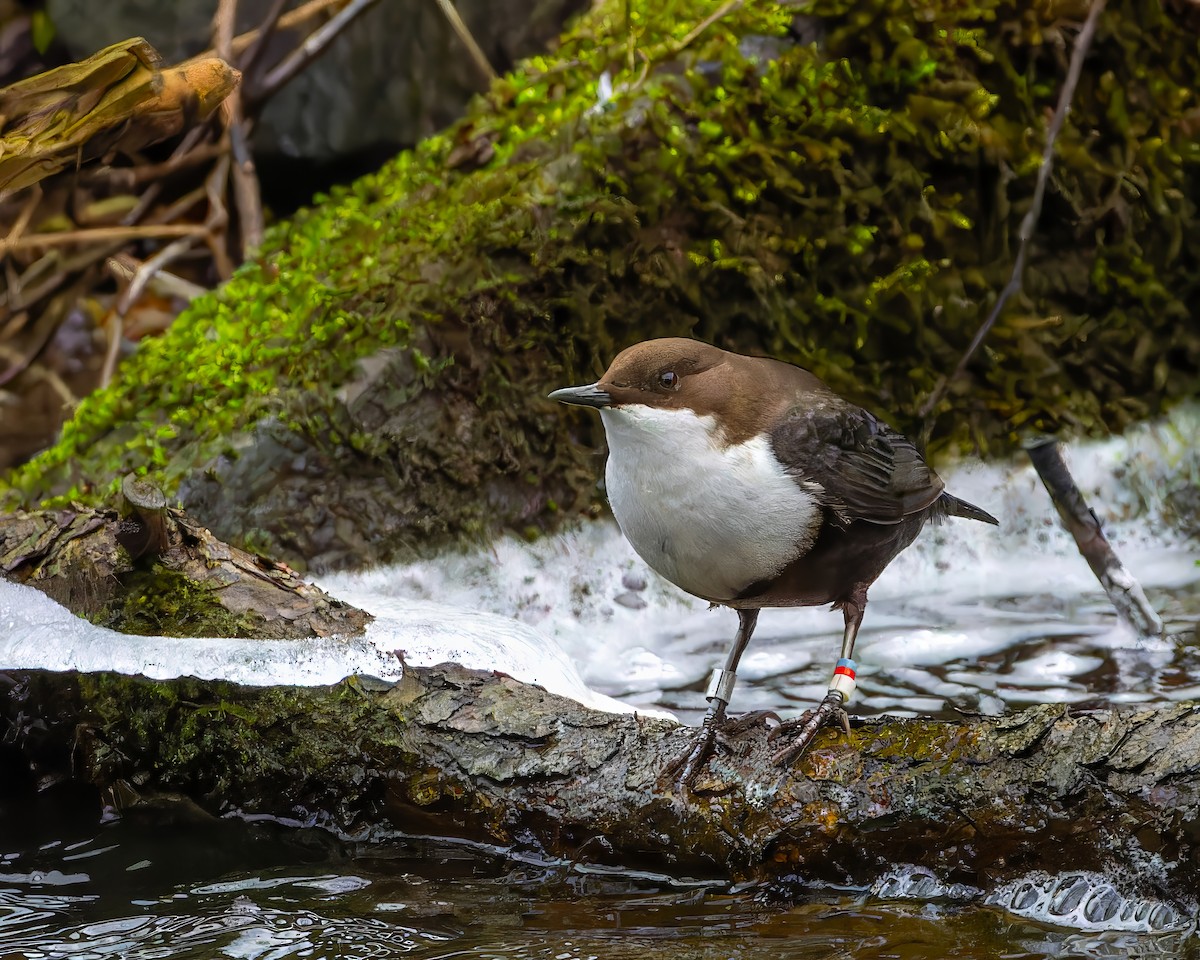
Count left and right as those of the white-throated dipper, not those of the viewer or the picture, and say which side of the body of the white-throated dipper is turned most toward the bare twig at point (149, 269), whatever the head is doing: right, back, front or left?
right

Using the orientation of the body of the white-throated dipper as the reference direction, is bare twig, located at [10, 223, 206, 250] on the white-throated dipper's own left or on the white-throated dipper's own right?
on the white-throated dipper's own right

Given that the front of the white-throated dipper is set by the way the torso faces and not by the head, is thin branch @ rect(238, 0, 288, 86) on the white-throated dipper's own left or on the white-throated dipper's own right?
on the white-throated dipper's own right

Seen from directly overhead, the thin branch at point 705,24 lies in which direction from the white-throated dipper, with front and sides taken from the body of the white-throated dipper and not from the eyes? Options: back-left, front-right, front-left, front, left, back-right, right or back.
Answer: back-right

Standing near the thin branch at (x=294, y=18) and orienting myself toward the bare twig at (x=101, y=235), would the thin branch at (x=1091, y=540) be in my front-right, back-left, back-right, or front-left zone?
back-left

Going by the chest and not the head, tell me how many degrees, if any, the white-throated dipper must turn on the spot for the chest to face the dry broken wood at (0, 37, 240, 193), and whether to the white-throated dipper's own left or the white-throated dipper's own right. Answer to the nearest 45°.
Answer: approximately 45° to the white-throated dipper's own right

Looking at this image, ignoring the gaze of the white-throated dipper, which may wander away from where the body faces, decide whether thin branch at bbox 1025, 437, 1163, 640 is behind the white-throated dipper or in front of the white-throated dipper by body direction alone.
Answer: behind

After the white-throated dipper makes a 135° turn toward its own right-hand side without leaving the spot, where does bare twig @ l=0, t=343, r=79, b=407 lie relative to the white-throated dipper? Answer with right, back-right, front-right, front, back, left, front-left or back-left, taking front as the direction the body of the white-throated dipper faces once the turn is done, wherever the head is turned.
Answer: front-left

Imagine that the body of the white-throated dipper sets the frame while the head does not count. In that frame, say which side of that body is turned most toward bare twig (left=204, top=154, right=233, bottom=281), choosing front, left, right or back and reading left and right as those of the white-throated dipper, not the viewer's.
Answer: right

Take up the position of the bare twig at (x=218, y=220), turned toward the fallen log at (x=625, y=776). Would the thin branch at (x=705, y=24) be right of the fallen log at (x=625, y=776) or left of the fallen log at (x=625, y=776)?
left

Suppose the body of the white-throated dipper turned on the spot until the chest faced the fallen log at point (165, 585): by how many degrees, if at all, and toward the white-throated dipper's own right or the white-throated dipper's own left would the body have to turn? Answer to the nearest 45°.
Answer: approximately 45° to the white-throated dipper's own right

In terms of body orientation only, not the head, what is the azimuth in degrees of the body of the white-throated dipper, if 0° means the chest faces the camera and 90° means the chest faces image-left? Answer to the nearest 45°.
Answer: approximately 45°
